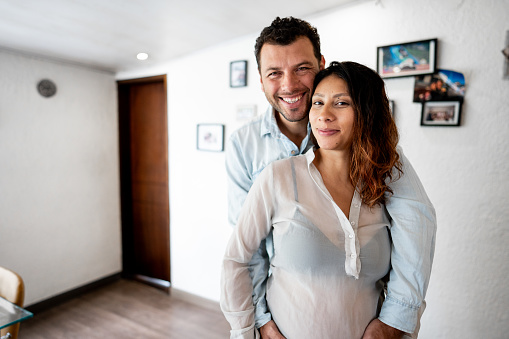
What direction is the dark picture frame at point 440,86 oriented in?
toward the camera

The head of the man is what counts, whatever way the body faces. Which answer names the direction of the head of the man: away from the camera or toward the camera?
toward the camera

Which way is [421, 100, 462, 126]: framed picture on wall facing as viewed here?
toward the camera

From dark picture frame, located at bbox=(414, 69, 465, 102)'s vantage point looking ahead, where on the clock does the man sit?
The man is roughly at 1 o'clock from the dark picture frame.

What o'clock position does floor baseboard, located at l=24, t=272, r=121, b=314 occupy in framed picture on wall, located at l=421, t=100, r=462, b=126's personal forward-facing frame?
The floor baseboard is roughly at 3 o'clock from the framed picture on wall.

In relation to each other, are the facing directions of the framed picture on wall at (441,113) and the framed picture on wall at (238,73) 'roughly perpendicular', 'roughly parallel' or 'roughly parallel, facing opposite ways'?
roughly parallel

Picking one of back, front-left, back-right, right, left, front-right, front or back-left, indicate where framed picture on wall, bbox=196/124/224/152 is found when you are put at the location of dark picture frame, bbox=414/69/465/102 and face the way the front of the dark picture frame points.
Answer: right

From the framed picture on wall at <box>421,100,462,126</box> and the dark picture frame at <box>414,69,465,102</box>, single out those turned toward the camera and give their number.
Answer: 2

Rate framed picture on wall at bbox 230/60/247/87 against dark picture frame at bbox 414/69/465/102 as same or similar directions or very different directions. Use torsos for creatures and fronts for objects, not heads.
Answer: same or similar directions

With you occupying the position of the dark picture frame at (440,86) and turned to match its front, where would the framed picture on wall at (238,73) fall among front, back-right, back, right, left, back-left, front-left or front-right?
right

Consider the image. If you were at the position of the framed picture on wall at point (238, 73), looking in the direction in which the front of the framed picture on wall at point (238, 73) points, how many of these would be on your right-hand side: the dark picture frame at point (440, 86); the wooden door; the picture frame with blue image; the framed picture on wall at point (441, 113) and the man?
1

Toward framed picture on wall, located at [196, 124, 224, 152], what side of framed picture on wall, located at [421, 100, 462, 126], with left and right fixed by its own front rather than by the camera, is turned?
right

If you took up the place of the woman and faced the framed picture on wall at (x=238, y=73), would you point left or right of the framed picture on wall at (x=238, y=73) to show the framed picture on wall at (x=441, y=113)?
right

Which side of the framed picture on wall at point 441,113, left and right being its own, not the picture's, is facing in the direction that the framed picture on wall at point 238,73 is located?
right

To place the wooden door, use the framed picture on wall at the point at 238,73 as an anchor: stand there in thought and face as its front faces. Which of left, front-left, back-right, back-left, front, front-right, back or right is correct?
right

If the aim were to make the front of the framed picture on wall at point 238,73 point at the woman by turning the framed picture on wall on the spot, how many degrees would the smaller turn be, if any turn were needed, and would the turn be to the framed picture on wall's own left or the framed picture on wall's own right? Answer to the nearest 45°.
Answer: approximately 45° to the framed picture on wall's own left
